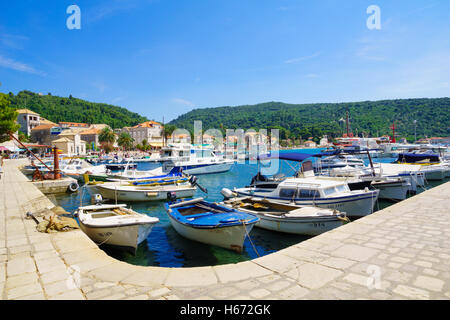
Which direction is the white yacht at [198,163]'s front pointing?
to the viewer's right

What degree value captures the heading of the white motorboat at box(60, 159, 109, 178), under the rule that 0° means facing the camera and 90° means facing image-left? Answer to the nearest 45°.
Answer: approximately 90°

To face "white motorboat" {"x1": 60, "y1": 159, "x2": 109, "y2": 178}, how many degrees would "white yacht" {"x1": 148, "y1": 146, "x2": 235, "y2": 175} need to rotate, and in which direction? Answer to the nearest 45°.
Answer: approximately 135° to its right

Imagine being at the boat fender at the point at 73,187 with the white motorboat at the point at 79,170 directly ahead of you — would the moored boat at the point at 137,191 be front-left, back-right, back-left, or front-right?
back-right

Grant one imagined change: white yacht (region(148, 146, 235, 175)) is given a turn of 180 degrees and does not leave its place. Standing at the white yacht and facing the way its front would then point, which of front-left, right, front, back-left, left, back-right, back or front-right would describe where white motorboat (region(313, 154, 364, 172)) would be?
back-left

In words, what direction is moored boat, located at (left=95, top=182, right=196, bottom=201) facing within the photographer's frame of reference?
facing to the left of the viewer

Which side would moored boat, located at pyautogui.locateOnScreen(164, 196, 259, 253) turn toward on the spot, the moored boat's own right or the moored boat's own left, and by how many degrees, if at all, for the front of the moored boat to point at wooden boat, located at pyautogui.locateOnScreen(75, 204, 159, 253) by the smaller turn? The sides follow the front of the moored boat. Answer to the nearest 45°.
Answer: approximately 135° to the moored boat's own right
